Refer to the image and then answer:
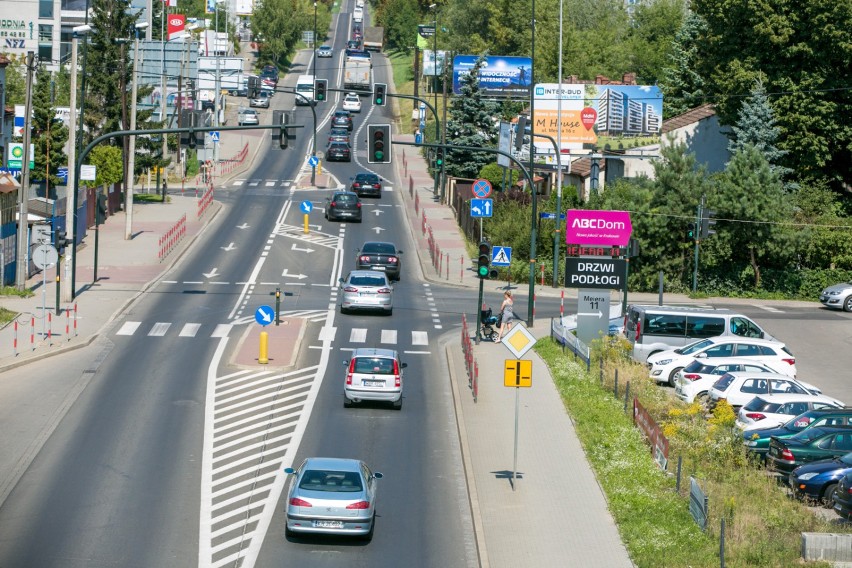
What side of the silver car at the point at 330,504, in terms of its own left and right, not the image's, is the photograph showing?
back

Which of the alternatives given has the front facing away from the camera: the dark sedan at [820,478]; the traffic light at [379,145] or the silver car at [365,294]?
the silver car

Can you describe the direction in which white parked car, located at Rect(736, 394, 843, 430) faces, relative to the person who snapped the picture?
facing away from the viewer and to the right of the viewer

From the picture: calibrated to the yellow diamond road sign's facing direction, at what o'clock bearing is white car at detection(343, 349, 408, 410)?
The white car is roughly at 5 o'clock from the yellow diamond road sign.

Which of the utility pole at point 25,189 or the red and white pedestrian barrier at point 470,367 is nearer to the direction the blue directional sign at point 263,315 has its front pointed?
the red and white pedestrian barrier

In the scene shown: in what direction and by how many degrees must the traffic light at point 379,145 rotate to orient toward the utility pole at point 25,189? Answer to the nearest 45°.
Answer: approximately 135° to its right

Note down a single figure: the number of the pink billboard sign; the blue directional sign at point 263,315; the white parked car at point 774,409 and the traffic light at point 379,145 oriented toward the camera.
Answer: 3

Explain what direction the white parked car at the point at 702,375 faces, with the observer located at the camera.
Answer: facing away from the viewer and to the right of the viewer

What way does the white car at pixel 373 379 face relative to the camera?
away from the camera

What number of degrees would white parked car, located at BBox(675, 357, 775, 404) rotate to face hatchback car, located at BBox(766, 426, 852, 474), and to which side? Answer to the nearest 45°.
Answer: approximately 135° to its right
